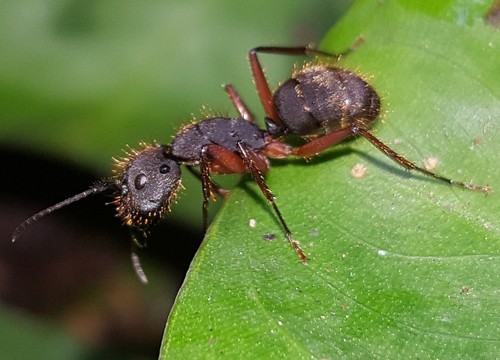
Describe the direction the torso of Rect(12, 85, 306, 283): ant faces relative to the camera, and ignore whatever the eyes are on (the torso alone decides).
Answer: to the viewer's left
